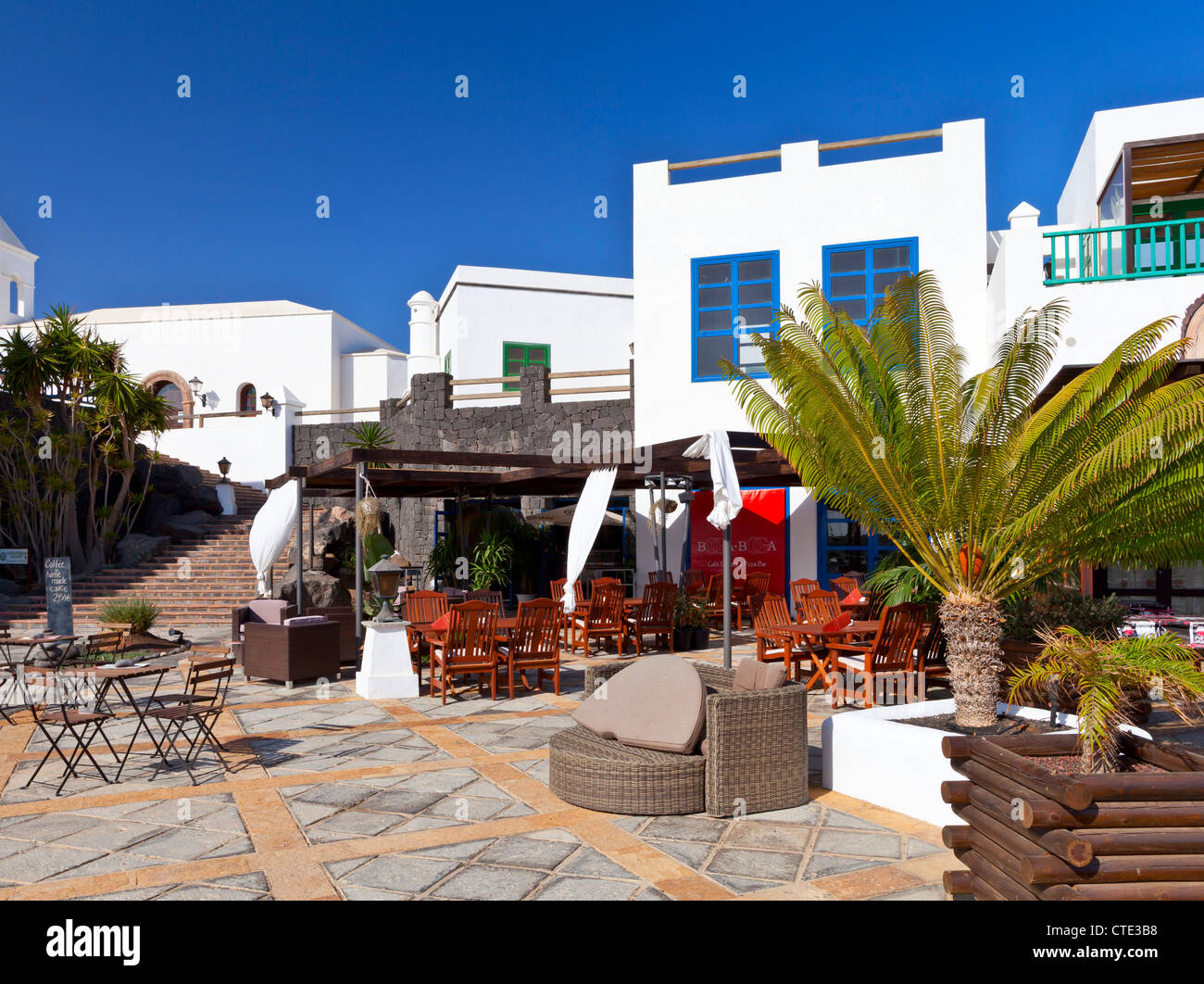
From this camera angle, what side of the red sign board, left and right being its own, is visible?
front

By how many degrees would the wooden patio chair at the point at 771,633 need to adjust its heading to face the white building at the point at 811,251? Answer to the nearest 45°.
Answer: approximately 135° to its left

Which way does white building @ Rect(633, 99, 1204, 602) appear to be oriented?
toward the camera

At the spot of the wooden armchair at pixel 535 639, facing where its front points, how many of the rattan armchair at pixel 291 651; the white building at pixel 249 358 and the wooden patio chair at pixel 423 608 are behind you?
0

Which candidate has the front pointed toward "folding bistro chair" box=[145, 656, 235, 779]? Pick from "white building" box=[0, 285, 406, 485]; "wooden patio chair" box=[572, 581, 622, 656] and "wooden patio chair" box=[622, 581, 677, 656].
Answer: the white building

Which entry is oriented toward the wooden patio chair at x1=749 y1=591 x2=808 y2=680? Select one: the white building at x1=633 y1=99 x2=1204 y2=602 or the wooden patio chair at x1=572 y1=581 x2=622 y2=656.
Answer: the white building

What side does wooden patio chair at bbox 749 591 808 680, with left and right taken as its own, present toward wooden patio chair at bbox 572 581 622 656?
back

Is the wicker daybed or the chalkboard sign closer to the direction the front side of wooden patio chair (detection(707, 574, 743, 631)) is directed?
the wicker daybed

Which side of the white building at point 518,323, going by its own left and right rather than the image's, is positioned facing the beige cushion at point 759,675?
front

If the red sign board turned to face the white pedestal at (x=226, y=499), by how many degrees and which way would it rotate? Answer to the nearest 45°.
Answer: approximately 135° to its right

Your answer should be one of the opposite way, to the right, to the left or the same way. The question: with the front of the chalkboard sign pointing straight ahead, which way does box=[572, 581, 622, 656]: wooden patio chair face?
the opposite way

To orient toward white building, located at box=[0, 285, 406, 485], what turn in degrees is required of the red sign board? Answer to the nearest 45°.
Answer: approximately 135° to its right

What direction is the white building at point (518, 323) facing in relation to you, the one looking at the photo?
facing the viewer

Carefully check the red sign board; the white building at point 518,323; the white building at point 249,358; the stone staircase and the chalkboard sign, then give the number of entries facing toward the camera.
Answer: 5

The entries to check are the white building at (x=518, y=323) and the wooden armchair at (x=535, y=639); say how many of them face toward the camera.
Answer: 1

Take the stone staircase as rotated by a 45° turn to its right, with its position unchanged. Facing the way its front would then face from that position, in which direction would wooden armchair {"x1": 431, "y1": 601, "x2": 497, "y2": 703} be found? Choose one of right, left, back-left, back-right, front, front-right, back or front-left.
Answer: front-left

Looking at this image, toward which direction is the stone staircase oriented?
toward the camera
